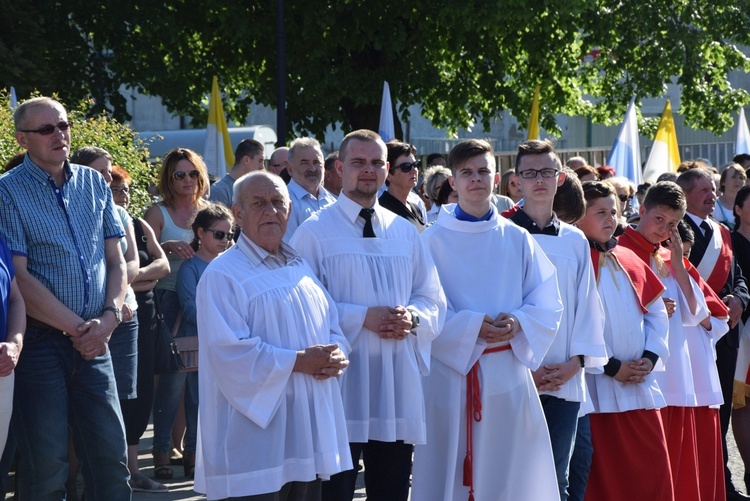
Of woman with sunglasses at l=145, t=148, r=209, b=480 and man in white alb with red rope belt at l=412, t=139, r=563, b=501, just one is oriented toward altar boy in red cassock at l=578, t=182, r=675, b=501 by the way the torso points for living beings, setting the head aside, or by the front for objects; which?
the woman with sunglasses

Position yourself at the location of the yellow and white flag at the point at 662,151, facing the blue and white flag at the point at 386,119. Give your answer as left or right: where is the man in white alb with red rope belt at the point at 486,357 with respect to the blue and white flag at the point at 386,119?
left

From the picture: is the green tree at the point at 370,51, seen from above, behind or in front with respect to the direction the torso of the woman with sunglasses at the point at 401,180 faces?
behind

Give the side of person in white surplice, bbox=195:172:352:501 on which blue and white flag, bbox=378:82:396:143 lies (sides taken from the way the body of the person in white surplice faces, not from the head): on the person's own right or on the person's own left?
on the person's own left

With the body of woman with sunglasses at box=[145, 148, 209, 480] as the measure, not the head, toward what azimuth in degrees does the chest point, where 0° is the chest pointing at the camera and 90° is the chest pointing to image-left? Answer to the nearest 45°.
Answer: approximately 315°

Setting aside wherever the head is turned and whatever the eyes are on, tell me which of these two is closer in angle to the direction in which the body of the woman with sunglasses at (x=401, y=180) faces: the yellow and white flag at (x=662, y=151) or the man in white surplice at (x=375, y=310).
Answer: the man in white surplice
